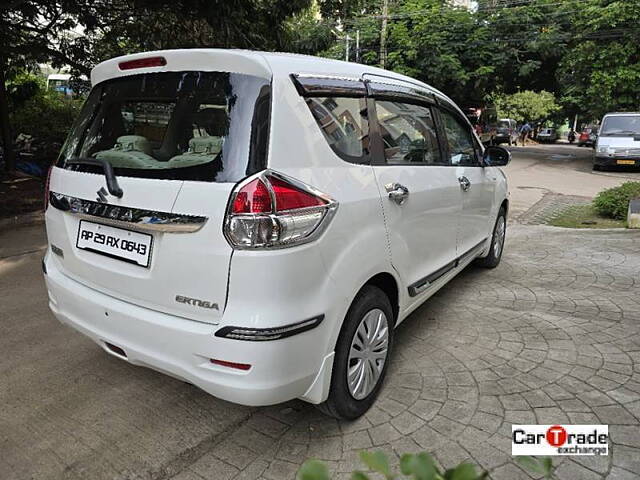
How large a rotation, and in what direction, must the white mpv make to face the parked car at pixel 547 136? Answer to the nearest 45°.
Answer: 0° — it already faces it

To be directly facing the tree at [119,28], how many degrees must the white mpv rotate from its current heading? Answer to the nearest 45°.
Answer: approximately 45° to its left

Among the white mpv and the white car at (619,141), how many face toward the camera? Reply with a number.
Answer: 1

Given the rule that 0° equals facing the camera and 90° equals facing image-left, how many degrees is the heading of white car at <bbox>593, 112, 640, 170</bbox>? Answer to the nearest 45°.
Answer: approximately 0°

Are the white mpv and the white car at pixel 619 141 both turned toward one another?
yes

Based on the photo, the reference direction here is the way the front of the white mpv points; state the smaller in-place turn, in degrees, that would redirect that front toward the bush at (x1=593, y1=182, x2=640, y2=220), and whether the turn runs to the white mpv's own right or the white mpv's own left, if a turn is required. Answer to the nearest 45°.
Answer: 0° — it already faces it

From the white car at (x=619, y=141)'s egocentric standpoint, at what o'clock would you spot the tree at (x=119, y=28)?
The tree is roughly at 1 o'clock from the white car.

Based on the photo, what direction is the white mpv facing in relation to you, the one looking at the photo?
facing away from the viewer and to the right of the viewer

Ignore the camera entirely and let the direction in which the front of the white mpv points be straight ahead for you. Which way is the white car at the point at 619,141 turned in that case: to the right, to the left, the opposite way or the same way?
the opposite way

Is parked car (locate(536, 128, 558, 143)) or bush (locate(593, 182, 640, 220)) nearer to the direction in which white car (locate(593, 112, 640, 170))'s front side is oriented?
the bush
